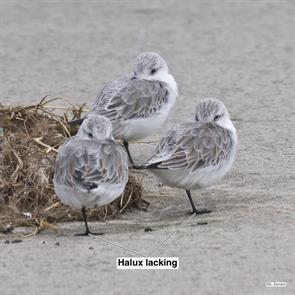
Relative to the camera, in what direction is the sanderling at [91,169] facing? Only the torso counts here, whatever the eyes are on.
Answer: away from the camera

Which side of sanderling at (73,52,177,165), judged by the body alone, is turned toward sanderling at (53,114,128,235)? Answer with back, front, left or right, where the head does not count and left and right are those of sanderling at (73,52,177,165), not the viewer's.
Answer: right

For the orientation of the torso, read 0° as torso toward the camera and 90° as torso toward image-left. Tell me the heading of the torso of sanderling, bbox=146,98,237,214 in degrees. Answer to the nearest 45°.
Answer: approximately 270°

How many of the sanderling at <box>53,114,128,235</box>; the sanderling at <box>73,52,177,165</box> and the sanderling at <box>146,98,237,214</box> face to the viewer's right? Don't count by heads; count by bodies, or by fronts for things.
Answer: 2

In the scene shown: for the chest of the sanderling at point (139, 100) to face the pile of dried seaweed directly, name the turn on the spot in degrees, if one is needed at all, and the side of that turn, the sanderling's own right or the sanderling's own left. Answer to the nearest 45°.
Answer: approximately 135° to the sanderling's own right

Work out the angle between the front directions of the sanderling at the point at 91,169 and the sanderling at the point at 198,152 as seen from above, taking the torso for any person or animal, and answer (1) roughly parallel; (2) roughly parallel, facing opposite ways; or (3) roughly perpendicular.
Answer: roughly perpendicular

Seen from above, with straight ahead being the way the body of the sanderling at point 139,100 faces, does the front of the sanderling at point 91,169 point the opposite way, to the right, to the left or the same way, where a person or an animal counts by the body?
to the left

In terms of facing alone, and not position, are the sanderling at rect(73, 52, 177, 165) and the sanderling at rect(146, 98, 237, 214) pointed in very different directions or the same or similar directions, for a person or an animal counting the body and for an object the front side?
same or similar directions

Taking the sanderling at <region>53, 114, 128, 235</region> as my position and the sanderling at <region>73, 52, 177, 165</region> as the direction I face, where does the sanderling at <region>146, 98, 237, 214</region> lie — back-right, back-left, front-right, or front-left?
front-right

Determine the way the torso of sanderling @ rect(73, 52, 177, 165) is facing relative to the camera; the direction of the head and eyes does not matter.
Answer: to the viewer's right

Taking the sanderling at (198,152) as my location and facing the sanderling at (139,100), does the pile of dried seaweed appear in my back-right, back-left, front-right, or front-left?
front-left
